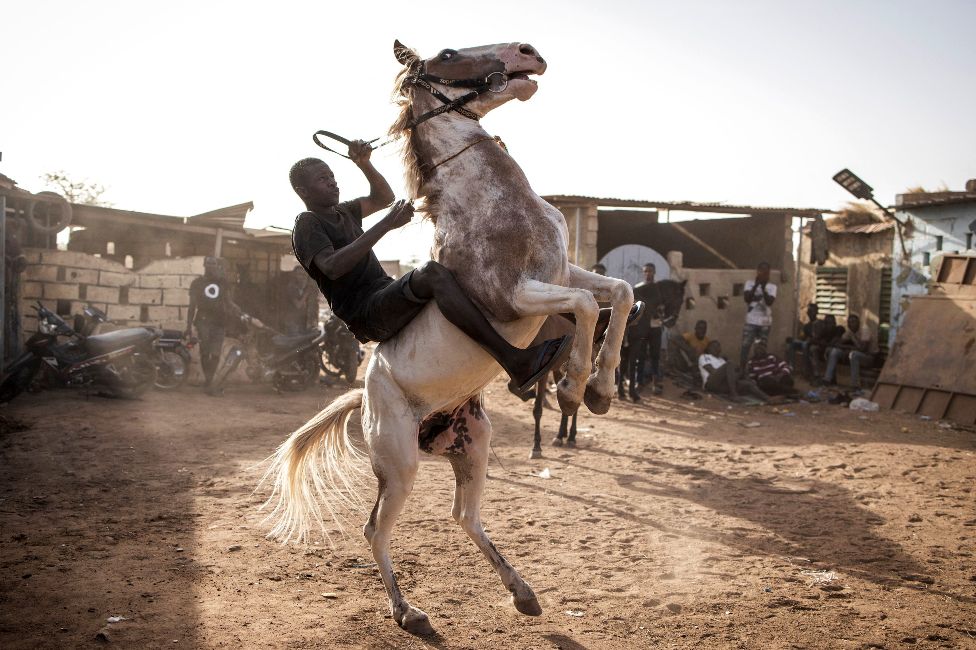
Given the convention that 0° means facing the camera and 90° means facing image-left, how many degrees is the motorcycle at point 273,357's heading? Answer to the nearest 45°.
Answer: approximately 90°

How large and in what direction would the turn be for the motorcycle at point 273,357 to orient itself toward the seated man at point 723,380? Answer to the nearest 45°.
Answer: approximately 180°

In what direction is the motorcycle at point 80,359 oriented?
to the viewer's left

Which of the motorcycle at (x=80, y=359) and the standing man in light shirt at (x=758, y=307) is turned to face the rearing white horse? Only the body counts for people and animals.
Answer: the standing man in light shirt

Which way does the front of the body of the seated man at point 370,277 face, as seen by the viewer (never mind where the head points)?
to the viewer's right
